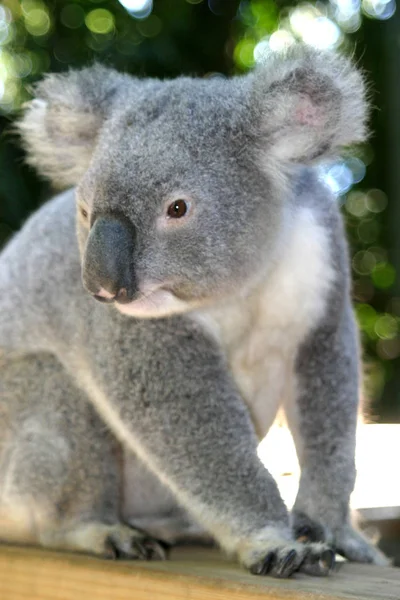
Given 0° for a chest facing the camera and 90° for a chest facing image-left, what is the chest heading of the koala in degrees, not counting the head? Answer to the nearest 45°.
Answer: approximately 315°
